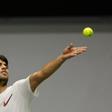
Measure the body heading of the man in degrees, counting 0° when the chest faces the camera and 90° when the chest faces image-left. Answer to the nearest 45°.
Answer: approximately 0°
